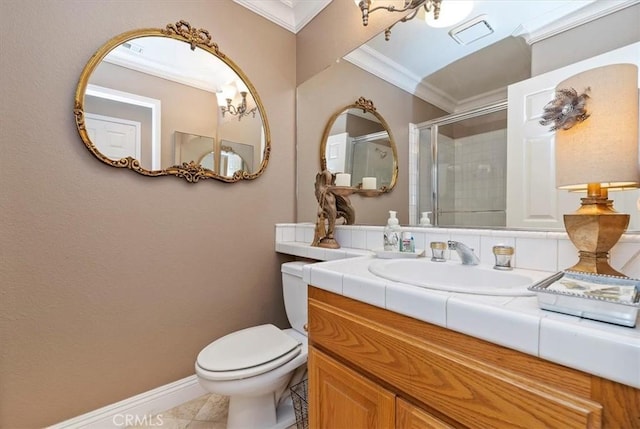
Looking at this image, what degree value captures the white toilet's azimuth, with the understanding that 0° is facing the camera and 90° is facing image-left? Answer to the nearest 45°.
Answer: approximately 45°

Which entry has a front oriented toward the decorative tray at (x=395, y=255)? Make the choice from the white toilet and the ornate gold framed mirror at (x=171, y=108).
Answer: the ornate gold framed mirror

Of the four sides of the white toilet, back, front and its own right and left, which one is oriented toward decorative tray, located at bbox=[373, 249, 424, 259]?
left

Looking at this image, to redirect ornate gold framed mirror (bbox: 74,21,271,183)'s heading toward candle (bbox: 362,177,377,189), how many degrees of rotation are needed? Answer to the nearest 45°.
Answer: approximately 45° to its left

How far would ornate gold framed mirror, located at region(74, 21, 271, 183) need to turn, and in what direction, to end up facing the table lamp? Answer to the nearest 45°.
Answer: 0° — it already faces it

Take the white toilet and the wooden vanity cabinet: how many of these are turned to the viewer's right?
0

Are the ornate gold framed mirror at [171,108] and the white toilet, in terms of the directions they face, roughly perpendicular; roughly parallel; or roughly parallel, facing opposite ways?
roughly perpendicular

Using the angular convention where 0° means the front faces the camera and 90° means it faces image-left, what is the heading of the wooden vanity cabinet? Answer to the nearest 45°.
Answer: approximately 45°

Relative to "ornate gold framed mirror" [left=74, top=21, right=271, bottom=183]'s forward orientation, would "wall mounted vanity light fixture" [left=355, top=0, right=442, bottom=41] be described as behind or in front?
in front

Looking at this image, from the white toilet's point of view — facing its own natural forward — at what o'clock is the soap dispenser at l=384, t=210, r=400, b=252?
The soap dispenser is roughly at 8 o'clock from the white toilet.

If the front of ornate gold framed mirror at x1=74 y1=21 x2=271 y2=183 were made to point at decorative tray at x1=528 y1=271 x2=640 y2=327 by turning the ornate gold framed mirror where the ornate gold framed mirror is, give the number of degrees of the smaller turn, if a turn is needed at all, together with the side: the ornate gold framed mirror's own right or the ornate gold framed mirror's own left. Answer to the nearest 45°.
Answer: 0° — it already faces it
